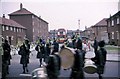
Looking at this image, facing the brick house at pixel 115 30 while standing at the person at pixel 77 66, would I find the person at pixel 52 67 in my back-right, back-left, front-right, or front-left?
back-left

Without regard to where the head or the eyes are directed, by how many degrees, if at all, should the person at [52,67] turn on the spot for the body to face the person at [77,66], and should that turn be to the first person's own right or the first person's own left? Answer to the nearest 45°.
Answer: approximately 45° to the first person's own right

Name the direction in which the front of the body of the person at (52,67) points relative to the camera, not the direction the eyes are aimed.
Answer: away from the camera
